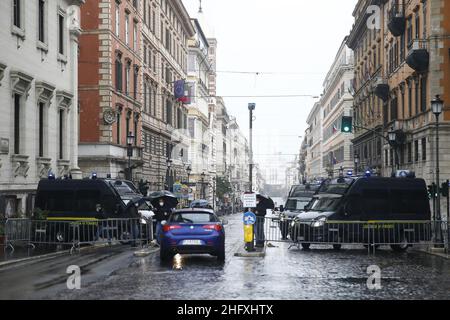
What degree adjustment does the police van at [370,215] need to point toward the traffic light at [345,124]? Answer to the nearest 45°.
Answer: approximately 135° to its right

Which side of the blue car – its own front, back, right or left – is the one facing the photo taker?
back

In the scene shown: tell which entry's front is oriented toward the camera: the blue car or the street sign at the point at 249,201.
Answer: the street sign

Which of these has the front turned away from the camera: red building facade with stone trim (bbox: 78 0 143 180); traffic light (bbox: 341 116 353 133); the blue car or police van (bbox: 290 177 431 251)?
the blue car

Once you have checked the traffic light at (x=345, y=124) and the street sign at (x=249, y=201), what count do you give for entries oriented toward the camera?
2

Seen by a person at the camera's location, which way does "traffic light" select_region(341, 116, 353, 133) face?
facing the viewer

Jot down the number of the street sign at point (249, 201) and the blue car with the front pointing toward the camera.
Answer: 1

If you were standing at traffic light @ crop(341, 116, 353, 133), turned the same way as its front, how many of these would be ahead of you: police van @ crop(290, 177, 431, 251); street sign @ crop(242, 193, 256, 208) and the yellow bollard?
3

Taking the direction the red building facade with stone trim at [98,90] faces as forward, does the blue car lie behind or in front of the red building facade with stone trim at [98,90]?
in front

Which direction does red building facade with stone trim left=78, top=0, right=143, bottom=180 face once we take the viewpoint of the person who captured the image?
facing the viewer and to the right of the viewer

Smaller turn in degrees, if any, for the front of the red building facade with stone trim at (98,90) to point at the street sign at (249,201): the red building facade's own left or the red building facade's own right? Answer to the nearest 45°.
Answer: approximately 45° to the red building facade's own right

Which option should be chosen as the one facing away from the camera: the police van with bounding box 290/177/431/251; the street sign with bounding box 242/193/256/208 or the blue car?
the blue car

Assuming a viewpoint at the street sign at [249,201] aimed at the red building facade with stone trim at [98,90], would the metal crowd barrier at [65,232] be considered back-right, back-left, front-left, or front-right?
front-left

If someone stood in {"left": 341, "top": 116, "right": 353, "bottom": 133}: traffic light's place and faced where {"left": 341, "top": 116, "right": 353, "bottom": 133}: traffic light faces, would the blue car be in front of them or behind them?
in front

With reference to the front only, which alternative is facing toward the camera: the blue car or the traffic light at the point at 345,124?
the traffic light

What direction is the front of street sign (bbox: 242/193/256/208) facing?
toward the camera

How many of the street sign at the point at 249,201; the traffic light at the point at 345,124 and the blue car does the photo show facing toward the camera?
2

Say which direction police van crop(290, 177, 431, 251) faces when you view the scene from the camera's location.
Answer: facing the viewer and to the left of the viewer

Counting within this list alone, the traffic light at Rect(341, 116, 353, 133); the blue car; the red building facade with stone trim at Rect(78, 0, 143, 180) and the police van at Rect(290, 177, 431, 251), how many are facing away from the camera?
1
